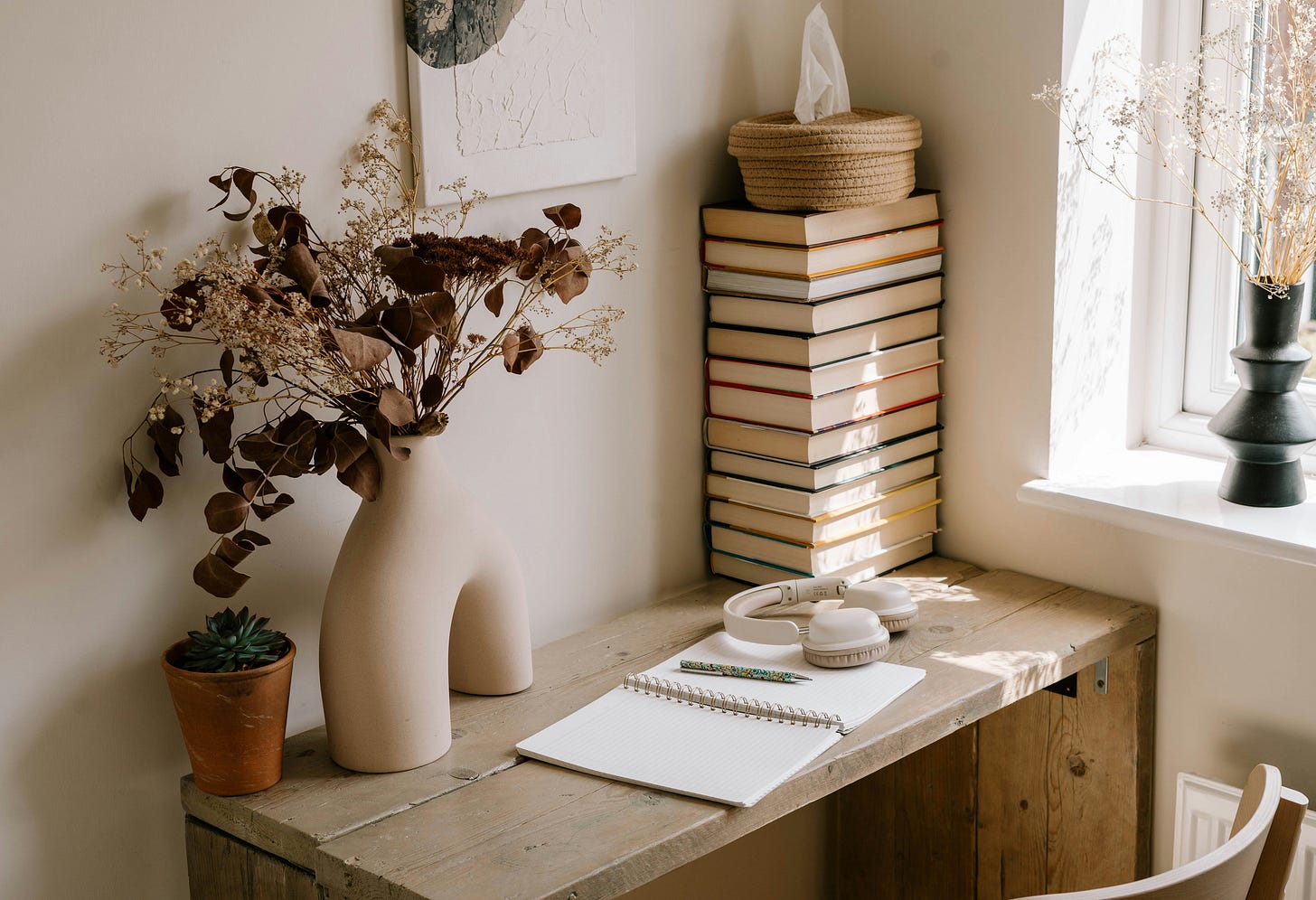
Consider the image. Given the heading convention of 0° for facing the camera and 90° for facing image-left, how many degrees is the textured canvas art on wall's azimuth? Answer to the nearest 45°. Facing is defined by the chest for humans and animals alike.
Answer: approximately 315°

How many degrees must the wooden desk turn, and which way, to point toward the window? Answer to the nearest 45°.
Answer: approximately 90° to its left

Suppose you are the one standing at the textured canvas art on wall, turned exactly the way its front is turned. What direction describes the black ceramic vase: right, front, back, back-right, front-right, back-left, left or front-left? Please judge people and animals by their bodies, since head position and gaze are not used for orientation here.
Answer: front-left

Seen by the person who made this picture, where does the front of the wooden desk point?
facing the viewer and to the right of the viewer

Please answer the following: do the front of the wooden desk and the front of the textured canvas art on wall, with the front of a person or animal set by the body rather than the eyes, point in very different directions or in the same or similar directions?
same or similar directions

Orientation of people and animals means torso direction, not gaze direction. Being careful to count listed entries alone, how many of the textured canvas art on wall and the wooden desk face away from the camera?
0
